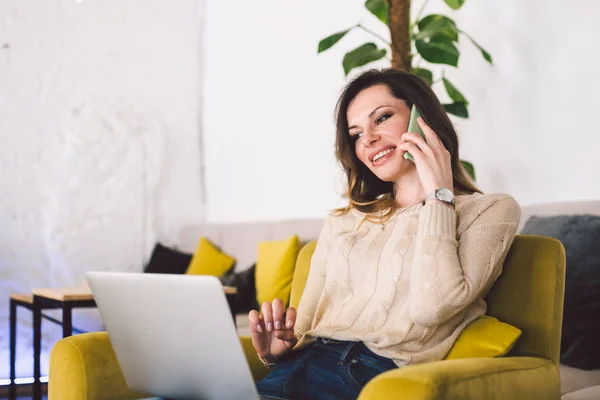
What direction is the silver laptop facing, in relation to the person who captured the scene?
facing away from the viewer and to the right of the viewer

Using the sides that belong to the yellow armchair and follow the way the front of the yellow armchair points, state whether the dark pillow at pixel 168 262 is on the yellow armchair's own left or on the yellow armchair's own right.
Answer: on the yellow armchair's own right

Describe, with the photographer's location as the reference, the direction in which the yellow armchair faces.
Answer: facing the viewer and to the left of the viewer

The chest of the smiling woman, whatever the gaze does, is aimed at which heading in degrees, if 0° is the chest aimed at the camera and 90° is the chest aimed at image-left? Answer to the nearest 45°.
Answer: approximately 45°

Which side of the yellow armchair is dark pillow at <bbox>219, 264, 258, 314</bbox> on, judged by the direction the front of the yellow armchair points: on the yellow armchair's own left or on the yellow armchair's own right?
on the yellow armchair's own right

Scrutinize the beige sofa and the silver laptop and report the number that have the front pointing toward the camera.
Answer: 1

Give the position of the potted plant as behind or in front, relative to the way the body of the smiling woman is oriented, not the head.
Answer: behind

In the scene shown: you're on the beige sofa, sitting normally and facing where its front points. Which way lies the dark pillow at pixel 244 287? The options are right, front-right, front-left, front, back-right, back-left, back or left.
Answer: back-right

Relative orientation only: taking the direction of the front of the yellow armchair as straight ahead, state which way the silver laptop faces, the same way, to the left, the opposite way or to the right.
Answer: the opposite way

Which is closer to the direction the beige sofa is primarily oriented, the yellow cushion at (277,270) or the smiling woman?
the smiling woman

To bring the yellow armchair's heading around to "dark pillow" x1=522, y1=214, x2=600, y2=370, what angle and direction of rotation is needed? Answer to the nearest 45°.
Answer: approximately 180°

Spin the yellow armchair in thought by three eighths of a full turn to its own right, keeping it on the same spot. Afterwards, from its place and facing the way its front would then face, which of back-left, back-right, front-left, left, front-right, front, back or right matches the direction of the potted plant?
front

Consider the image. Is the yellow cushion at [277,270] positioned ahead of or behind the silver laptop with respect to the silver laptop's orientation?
ahead

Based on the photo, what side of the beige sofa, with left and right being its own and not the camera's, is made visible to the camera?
front

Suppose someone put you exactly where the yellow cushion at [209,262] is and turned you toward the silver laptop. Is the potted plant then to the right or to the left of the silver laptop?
left
